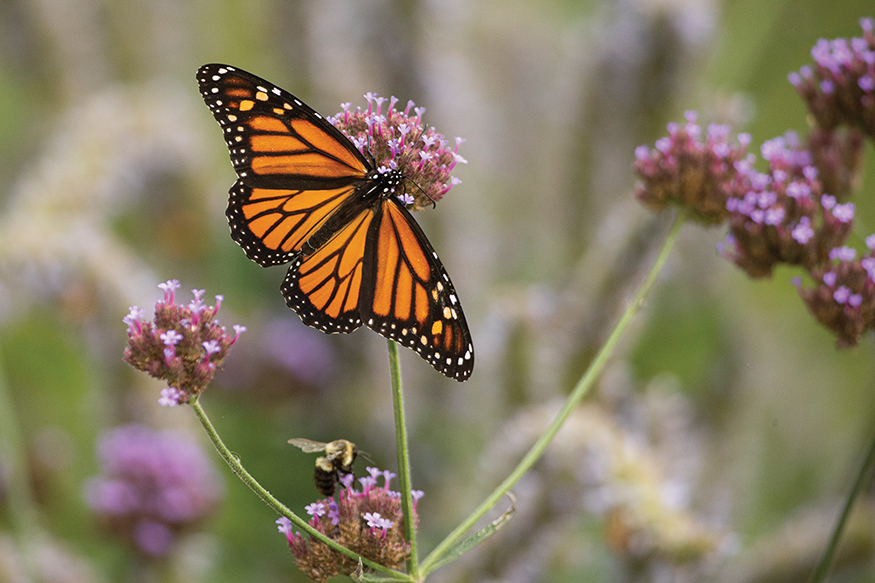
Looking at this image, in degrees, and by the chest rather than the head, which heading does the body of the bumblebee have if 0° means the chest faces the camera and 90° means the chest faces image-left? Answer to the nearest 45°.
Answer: approximately 270°
